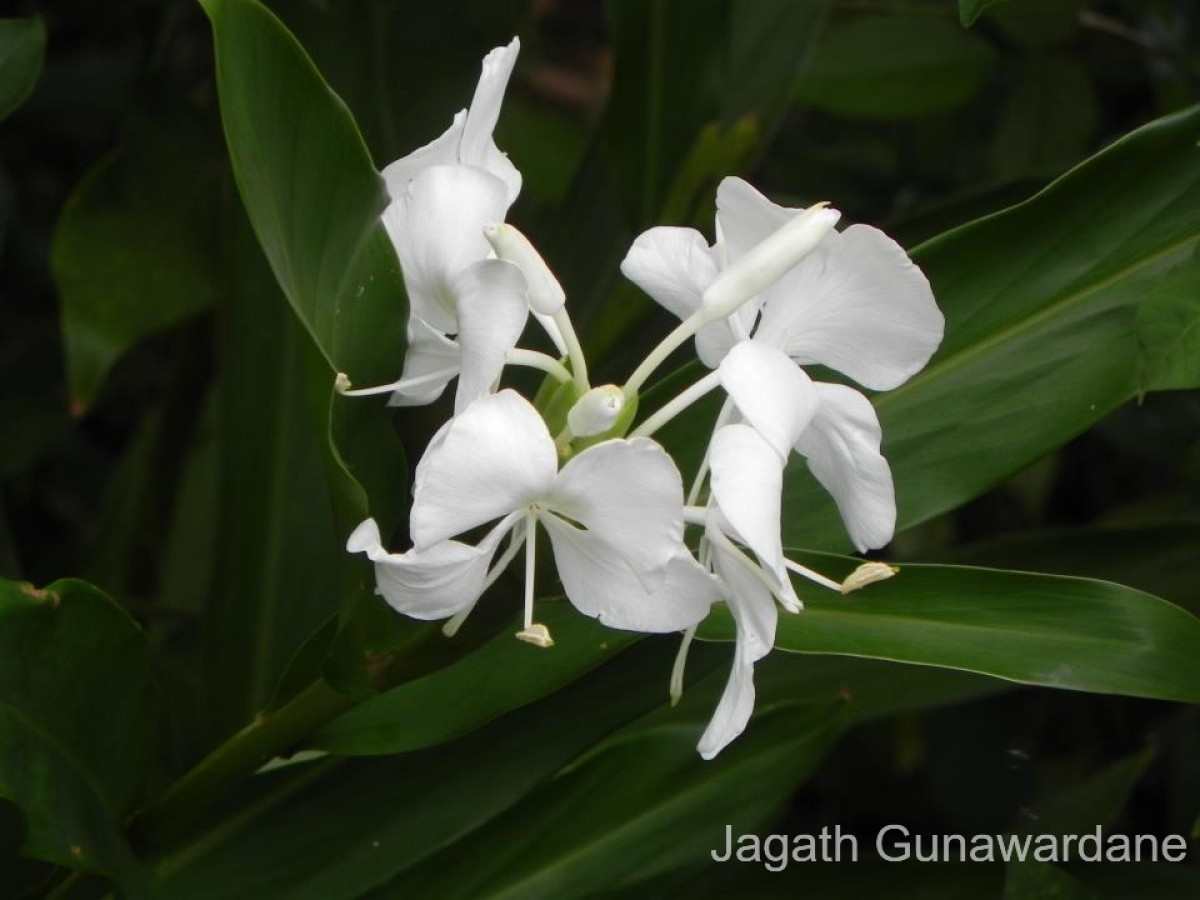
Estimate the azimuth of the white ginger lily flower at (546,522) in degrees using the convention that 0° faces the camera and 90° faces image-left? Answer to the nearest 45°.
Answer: approximately 0°

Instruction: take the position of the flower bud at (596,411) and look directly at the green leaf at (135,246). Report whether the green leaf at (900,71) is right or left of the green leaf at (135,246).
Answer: right
